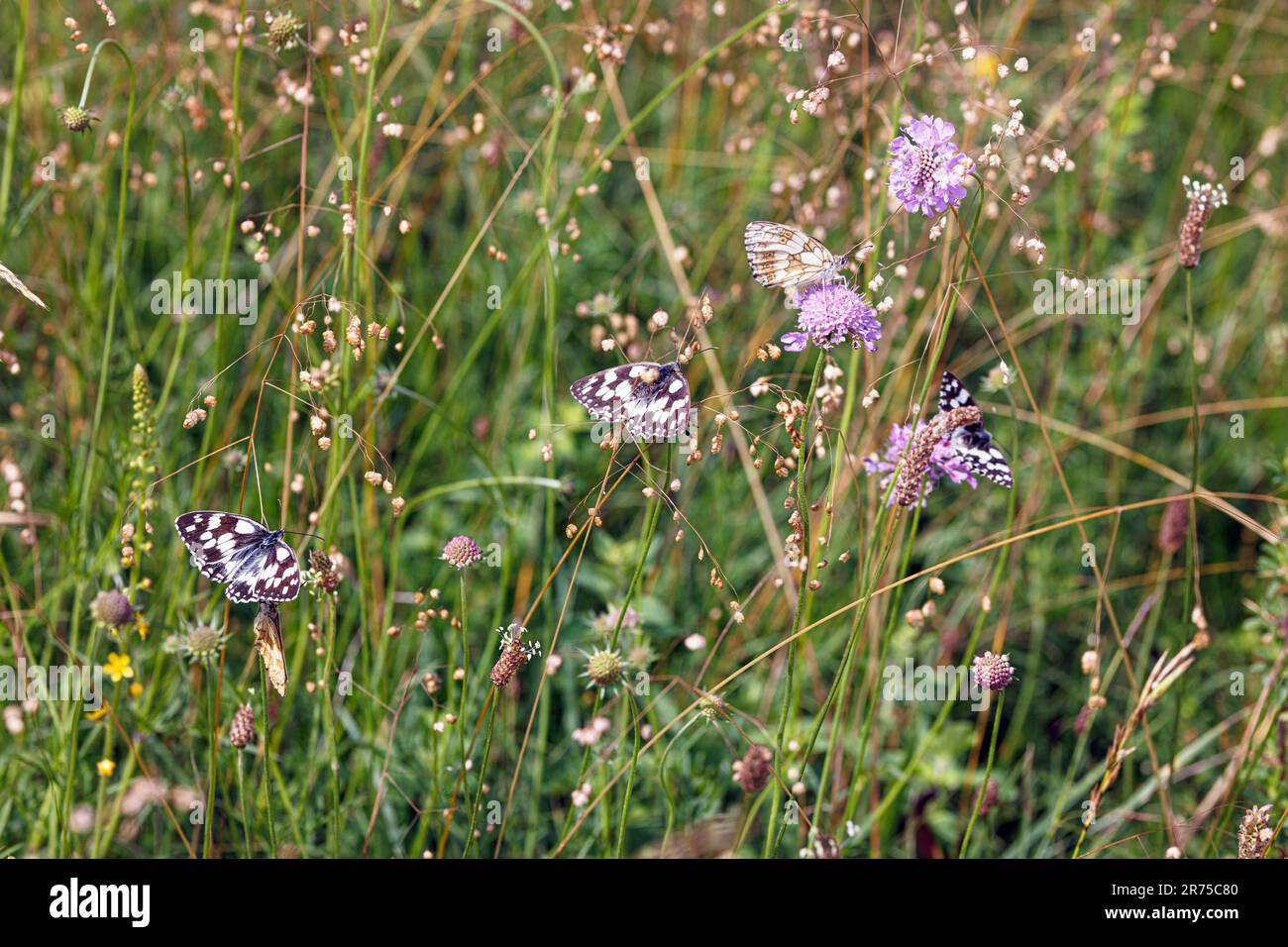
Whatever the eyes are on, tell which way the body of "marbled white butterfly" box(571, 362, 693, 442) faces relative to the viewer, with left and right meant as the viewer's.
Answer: facing away from the viewer and to the right of the viewer

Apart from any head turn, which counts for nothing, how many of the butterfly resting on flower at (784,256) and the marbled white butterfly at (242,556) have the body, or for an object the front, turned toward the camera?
0

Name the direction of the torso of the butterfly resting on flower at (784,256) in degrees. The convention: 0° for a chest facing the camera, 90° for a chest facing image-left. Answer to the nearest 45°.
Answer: approximately 270°

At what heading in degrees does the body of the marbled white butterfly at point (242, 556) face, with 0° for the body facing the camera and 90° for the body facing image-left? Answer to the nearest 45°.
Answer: approximately 225°
